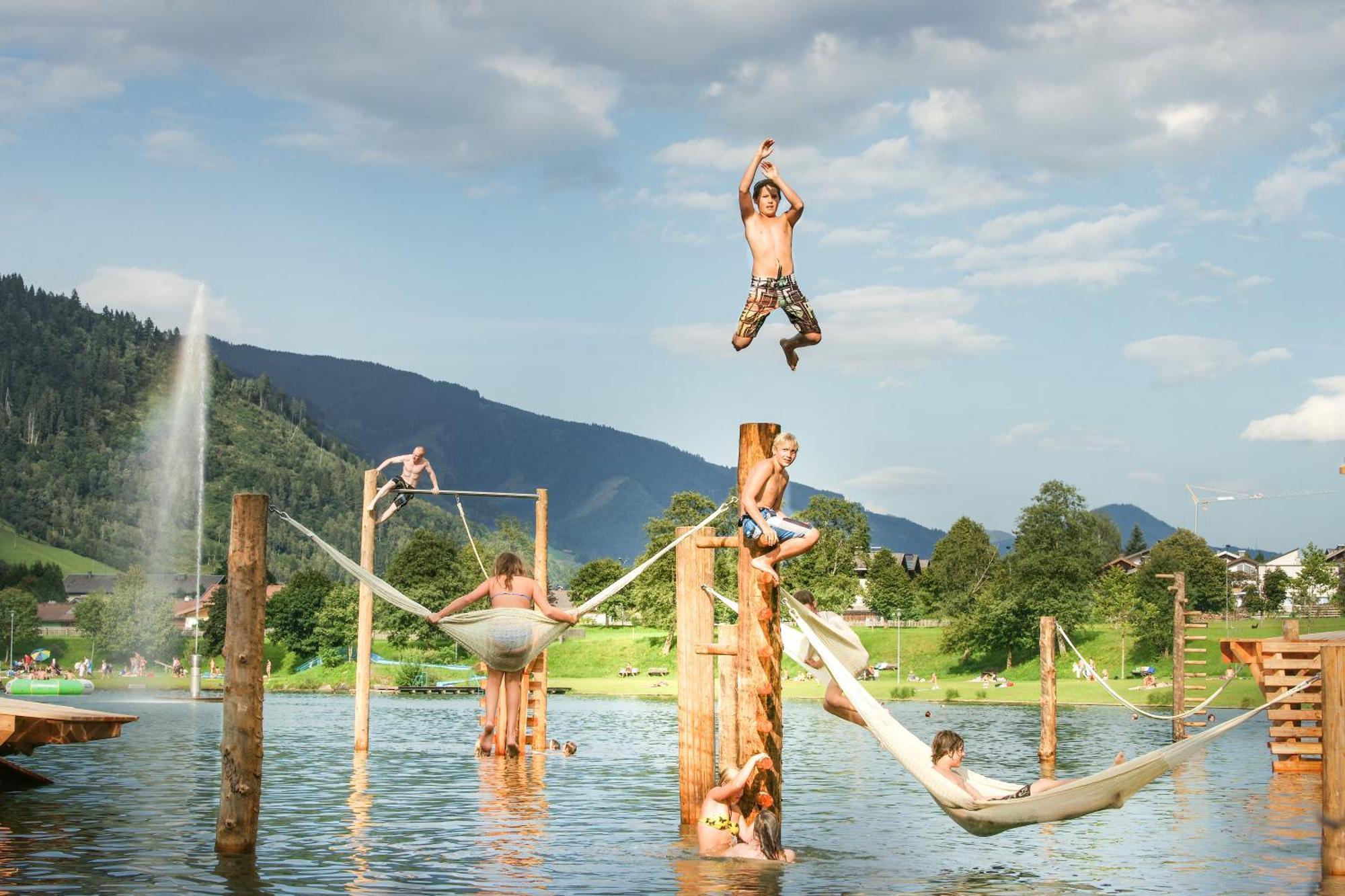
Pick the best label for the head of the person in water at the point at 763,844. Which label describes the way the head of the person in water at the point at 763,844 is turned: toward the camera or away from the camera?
away from the camera

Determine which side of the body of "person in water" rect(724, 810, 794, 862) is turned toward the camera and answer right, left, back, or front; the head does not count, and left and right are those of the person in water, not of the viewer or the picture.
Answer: back
